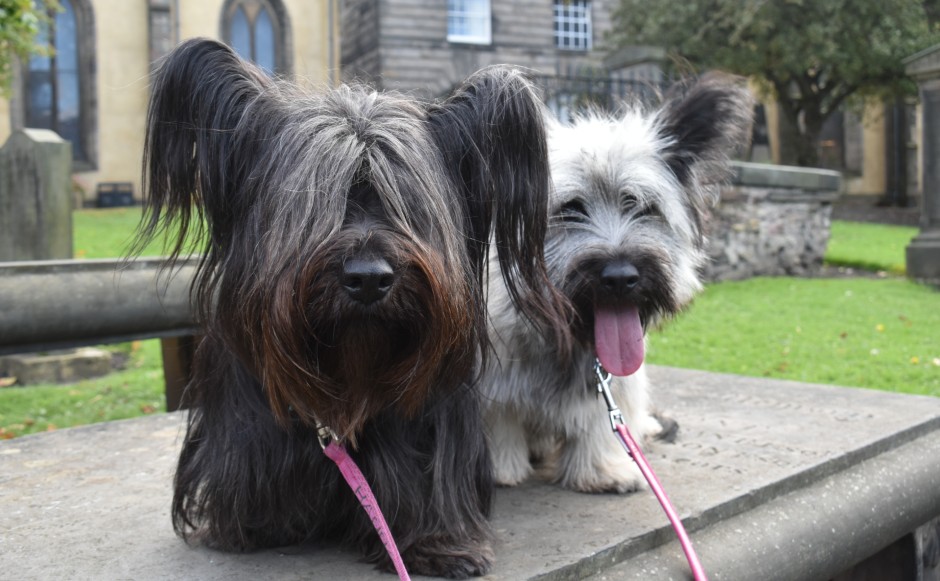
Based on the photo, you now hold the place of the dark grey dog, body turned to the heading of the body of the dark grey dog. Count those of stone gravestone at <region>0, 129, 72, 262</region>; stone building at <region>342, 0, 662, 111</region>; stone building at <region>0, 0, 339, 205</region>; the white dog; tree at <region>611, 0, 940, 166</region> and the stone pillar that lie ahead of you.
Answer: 0

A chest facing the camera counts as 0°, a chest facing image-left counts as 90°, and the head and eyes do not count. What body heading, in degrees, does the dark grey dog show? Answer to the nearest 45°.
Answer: approximately 0°

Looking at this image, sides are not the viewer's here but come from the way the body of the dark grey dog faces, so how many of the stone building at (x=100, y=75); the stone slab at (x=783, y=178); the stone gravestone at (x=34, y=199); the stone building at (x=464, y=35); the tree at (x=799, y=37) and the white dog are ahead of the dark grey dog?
0

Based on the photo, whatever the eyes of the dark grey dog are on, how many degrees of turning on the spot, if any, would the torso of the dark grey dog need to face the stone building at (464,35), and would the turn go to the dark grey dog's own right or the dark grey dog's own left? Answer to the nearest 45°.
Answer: approximately 180°

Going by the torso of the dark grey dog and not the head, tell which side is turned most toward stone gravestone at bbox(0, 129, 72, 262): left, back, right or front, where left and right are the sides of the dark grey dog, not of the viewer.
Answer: back

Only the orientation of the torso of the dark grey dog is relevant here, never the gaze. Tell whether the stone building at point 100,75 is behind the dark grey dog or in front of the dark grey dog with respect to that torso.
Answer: behind

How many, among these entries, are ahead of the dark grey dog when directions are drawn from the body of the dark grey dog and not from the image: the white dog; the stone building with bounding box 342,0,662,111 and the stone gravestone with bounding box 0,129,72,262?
0

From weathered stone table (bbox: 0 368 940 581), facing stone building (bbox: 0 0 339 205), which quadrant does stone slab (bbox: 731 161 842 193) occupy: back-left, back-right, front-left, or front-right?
front-right
